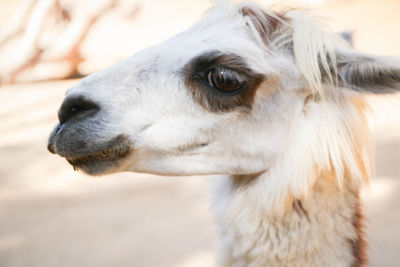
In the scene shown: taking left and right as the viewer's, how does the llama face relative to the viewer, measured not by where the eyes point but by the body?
facing to the left of the viewer
